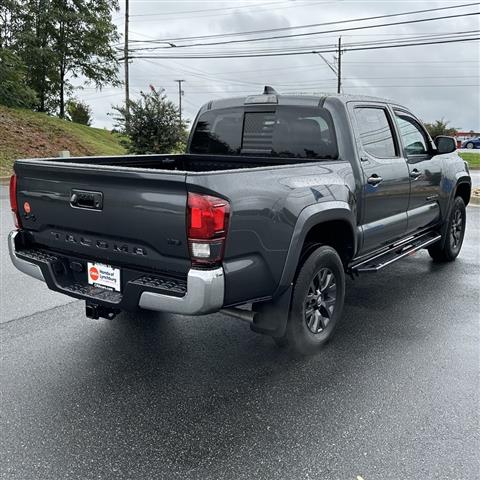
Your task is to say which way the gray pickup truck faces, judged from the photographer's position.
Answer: facing away from the viewer and to the right of the viewer

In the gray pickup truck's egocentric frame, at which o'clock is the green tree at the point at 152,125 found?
The green tree is roughly at 10 o'clock from the gray pickup truck.

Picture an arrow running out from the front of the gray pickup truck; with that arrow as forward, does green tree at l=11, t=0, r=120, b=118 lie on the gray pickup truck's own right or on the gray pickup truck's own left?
on the gray pickup truck's own left

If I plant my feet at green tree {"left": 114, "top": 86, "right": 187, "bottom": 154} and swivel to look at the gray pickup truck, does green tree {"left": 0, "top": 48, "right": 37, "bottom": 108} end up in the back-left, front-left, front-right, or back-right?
back-right

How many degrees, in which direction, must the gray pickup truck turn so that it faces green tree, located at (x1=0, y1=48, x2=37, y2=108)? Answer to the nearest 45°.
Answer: approximately 90° to its left
